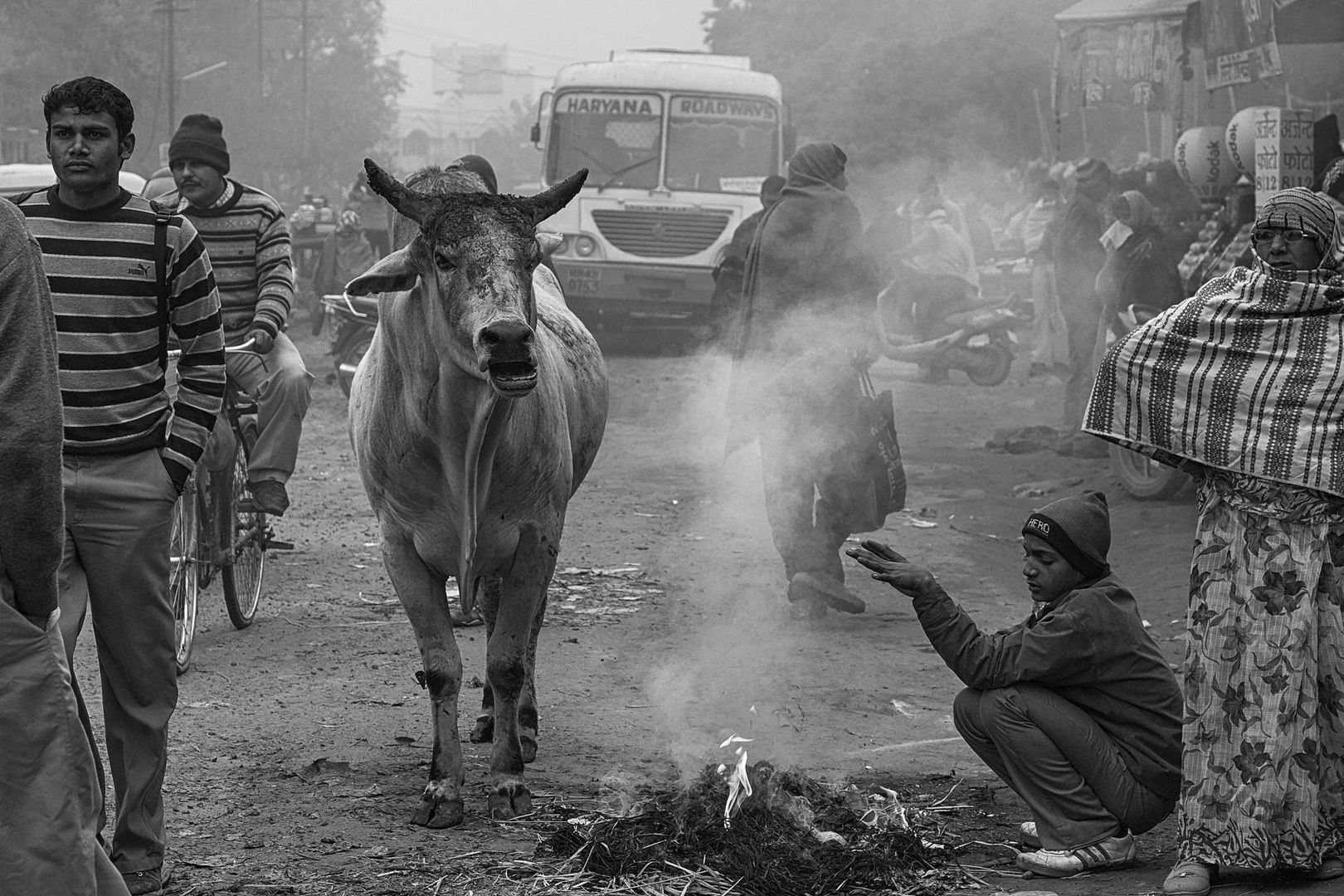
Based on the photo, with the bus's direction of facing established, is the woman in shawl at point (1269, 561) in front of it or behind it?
in front

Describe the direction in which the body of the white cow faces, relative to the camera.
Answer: toward the camera

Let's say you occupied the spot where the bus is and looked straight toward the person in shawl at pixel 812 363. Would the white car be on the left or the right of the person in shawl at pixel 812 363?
right

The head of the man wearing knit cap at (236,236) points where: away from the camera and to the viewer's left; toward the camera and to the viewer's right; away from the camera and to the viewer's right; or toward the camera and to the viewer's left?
toward the camera and to the viewer's left

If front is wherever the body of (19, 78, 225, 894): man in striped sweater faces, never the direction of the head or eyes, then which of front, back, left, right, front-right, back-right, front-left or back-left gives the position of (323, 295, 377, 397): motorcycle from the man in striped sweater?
back

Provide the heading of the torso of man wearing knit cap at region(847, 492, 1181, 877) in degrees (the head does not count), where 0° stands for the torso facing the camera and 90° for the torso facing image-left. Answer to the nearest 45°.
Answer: approximately 90°

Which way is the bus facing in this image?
toward the camera

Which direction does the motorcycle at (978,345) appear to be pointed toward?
to the viewer's left

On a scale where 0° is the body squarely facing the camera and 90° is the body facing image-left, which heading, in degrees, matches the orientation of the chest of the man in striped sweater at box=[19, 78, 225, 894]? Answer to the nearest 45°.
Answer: approximately 0°

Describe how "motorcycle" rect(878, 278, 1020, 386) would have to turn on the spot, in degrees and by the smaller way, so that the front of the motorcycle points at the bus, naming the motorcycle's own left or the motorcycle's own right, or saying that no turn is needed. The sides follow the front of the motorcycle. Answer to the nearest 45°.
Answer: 0° — it already faces it

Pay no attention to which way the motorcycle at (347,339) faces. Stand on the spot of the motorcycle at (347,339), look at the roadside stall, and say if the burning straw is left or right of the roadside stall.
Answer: right
